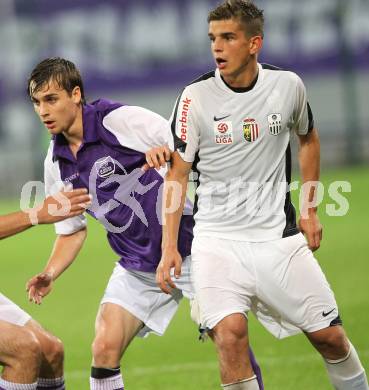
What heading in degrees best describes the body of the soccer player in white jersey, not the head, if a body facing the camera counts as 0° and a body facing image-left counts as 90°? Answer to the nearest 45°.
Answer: approximately 0°

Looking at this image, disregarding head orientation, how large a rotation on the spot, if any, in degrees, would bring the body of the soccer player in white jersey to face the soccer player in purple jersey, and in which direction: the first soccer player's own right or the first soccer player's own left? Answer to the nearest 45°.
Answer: approximately 135° to the first soccer player's own right

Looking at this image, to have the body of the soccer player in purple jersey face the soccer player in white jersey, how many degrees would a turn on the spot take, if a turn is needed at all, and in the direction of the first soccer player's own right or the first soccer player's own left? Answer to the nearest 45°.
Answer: approximately 90° to the first soccer player's own left
